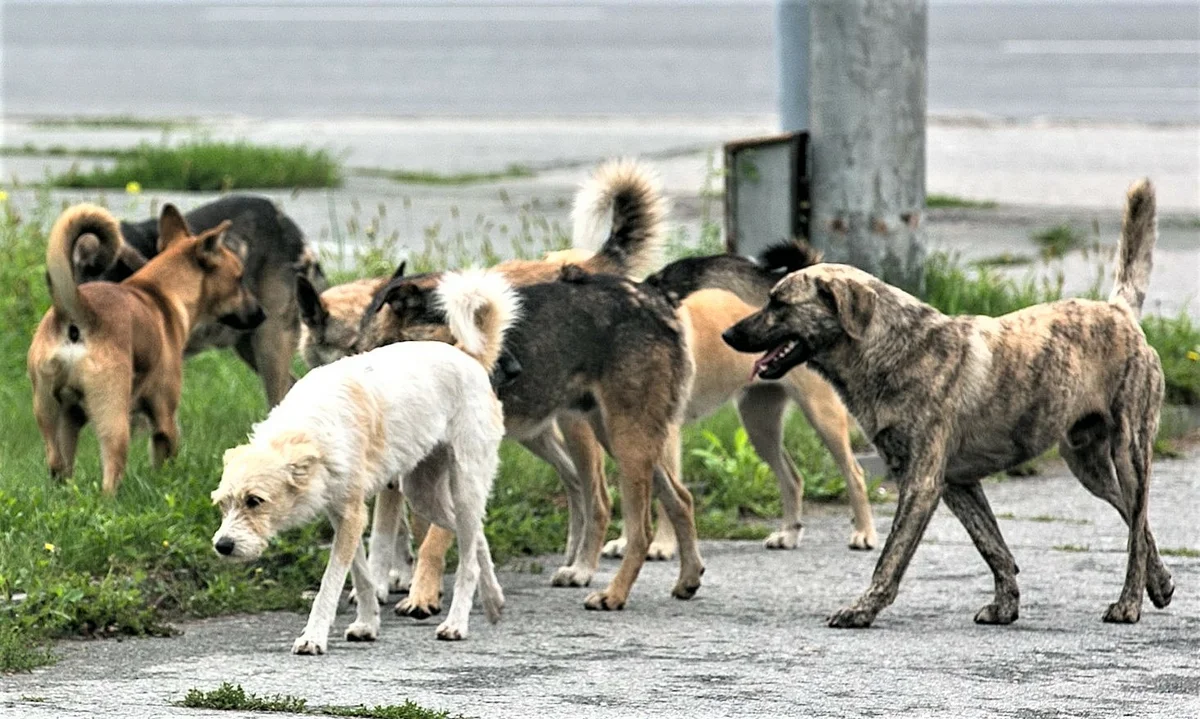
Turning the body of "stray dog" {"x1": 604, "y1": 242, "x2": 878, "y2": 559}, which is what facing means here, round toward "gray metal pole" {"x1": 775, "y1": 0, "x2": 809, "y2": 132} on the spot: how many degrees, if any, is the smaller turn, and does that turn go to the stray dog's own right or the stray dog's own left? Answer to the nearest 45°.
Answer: approximately 90° to the stray dog's own right

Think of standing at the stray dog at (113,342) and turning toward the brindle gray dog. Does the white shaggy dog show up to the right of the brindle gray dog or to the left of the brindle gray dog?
right

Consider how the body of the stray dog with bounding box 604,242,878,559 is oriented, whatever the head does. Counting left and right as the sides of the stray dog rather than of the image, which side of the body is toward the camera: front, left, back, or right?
left

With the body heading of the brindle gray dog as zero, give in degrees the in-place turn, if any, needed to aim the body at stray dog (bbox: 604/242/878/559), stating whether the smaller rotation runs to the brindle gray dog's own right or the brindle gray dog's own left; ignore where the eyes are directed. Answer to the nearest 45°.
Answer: approximately 45° to the brindle gray dog's own right

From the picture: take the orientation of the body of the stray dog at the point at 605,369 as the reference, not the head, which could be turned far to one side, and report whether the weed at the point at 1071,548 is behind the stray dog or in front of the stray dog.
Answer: behind

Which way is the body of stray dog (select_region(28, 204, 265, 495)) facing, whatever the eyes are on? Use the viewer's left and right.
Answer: facing away from the viewer and to the right of the viewer

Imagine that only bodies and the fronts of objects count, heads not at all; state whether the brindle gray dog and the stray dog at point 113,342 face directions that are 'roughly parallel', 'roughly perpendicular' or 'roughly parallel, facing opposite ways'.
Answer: roughly perpendicular

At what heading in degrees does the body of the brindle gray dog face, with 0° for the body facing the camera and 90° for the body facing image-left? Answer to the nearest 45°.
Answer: approximately 90°

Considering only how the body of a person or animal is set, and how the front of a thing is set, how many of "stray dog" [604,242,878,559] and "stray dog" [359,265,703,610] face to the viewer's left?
2

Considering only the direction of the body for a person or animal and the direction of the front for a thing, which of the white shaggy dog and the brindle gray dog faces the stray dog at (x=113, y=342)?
the brindle gray dog

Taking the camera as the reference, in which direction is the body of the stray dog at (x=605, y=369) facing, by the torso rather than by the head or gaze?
to the viewer's left

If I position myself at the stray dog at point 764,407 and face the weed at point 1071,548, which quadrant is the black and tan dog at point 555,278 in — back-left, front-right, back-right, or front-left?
back-right

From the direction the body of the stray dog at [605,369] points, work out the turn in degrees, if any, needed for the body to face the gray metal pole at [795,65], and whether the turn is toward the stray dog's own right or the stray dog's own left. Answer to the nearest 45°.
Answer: approximately 90° to the stray dog's own right

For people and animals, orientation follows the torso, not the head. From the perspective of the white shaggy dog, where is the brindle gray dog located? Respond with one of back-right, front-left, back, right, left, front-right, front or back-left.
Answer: back-left
